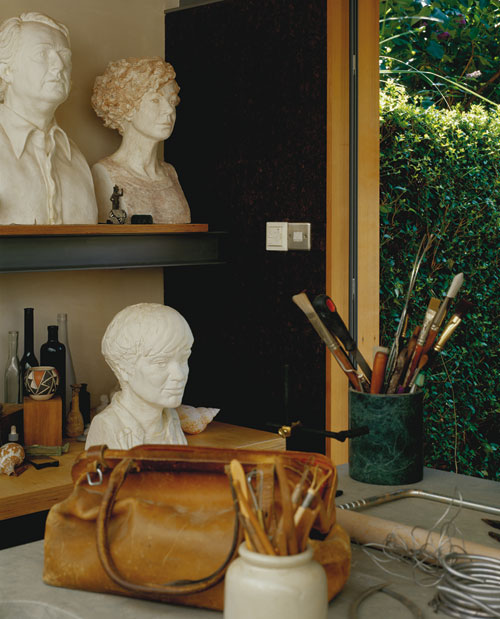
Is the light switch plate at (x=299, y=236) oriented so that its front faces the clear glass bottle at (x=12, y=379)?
no

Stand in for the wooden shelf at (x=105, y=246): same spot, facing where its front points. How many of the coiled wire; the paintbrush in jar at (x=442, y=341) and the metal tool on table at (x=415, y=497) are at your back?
0

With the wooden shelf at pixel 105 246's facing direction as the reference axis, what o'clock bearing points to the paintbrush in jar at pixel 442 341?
The paintbrush in jar is roughly at 11 o'clock from the wooden shelf.

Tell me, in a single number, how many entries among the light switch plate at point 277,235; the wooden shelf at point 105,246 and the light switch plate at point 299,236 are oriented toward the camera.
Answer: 3

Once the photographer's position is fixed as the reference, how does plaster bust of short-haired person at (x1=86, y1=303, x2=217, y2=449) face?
facing the viewer and to the right of the viewer

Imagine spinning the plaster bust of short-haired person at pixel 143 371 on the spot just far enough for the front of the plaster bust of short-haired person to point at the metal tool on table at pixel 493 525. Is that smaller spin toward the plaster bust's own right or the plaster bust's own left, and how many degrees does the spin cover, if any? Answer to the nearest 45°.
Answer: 0° — it already faces it

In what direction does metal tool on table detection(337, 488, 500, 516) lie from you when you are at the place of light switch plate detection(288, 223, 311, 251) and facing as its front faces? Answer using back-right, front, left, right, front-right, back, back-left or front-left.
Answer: front

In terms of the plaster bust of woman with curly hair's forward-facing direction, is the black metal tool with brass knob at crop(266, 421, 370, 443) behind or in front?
in front

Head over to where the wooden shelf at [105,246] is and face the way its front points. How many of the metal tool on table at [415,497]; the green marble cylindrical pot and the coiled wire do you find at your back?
0

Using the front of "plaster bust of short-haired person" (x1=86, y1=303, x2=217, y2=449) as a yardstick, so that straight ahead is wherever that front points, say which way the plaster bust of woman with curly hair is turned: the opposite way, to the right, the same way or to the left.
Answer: the same way

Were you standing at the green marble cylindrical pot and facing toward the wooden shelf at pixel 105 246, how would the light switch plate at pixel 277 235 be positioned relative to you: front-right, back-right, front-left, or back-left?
front-right

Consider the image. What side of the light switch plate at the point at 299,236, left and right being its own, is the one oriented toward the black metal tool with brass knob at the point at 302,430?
front

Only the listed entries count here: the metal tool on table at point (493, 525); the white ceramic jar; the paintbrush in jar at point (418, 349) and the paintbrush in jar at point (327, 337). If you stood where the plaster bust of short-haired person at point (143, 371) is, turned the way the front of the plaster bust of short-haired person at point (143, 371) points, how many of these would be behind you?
0

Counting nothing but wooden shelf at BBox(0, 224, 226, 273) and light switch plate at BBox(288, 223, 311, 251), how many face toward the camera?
2

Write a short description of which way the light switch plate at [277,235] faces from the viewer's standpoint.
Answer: facing the viewer

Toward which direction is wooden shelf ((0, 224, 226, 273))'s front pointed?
toward the camera

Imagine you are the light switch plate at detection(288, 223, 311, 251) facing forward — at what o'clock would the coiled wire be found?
The coiled wire is roughly at 12 o'clock from the light switch plate.
